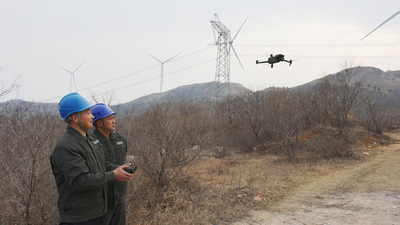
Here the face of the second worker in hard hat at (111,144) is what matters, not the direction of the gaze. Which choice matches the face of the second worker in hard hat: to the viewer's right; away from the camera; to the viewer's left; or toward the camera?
to the viewer's right

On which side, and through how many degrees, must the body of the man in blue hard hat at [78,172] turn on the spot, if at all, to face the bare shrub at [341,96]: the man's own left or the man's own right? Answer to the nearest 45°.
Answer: approximately 45° to the man's own left

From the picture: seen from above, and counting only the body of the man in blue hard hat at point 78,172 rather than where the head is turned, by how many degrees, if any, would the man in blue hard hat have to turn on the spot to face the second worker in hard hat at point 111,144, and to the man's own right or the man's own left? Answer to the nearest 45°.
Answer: approximately 90° to the man's own left

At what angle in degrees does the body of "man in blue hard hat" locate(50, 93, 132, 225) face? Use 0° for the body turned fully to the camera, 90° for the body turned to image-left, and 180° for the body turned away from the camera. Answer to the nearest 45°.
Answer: approximately 270°

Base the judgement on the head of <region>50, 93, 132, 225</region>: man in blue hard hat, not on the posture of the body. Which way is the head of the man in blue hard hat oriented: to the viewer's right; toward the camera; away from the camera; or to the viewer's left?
to the viewer's right
